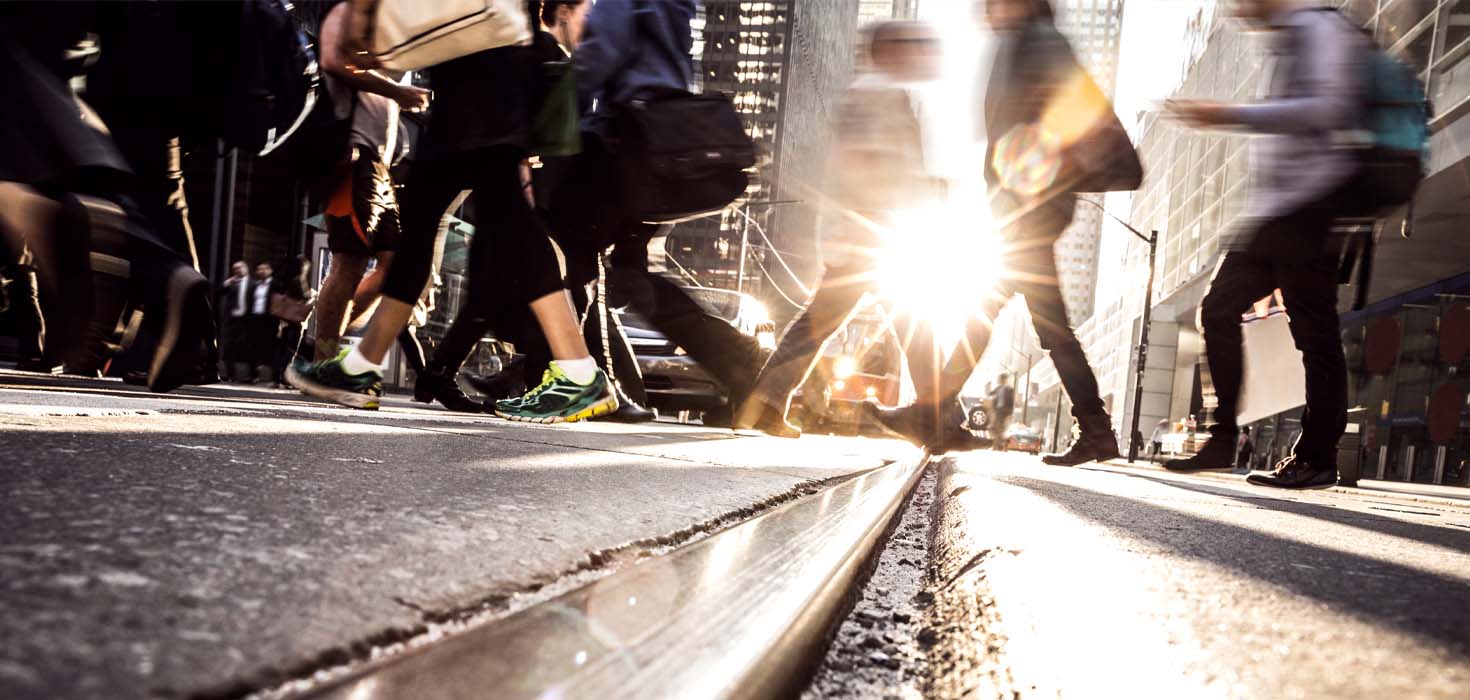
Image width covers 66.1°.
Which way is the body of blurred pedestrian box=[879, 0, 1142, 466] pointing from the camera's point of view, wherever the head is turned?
to the viewer's left

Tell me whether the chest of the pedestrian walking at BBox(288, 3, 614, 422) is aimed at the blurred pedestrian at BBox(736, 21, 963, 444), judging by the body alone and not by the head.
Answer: no

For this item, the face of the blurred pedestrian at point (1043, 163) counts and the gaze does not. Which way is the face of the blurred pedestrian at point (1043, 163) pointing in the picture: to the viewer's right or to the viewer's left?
to the viewer's left

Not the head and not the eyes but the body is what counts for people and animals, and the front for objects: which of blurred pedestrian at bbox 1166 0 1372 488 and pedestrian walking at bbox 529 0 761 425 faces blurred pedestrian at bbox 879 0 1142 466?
blurred pedestrian at bbox 1166 0 1372 488

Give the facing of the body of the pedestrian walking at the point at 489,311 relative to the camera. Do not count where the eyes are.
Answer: to the viewer's right

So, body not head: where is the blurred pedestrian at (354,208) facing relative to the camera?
to the viewer's right
